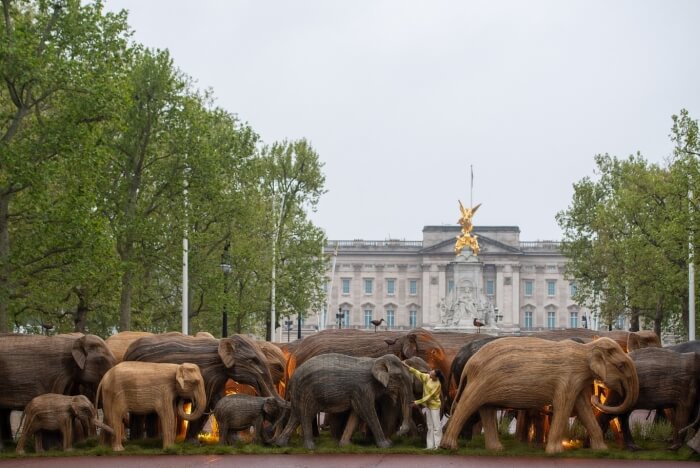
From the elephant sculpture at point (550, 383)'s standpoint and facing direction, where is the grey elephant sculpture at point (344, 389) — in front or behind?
behind

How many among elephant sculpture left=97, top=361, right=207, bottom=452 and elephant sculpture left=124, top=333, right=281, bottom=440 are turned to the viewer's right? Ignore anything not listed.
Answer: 2

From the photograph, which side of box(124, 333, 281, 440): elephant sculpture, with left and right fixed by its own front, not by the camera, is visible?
right

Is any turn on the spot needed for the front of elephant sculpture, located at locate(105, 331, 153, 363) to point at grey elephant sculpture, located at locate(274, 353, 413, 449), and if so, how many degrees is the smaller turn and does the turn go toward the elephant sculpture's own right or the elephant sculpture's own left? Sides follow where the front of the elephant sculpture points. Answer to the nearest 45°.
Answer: approximately 45° to the elephant sculpture's own right

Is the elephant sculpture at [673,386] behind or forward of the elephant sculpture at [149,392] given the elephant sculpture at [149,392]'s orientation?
forward

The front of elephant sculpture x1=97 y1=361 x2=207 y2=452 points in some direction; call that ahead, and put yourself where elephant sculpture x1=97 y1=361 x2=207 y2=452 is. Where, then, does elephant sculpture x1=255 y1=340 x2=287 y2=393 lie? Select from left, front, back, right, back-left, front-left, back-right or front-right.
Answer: front-left

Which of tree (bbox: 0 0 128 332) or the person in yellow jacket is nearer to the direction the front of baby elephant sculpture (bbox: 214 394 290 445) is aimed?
the person in yellow jacket

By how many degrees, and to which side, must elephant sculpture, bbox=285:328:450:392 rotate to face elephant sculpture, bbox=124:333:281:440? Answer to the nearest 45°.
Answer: approximately 135° to its right

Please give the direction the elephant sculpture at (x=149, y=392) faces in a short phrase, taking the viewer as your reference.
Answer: facing to the right of the viewer

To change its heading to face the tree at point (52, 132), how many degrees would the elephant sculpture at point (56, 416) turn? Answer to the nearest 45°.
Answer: approximately 90° to its left

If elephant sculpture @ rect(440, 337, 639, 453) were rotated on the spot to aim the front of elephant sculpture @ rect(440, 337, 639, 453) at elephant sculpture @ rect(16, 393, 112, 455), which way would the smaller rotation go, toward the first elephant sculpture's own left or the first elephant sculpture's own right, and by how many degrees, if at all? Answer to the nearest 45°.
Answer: approximately 180°

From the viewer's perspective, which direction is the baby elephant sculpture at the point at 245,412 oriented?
to the viewer's right

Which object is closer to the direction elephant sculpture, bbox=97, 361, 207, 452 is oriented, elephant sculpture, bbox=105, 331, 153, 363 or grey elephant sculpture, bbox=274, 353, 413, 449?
the grey elephant sculpture

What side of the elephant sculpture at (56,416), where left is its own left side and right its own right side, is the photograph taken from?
right

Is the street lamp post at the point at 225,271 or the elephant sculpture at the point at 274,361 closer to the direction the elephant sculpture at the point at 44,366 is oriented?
the elephant sculpture

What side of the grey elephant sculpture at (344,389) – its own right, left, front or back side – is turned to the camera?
right

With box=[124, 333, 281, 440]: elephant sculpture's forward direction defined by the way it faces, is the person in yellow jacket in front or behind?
in front

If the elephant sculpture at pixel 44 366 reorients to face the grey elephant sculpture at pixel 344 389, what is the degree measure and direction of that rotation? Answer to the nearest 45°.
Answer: approximately 45° to its right
